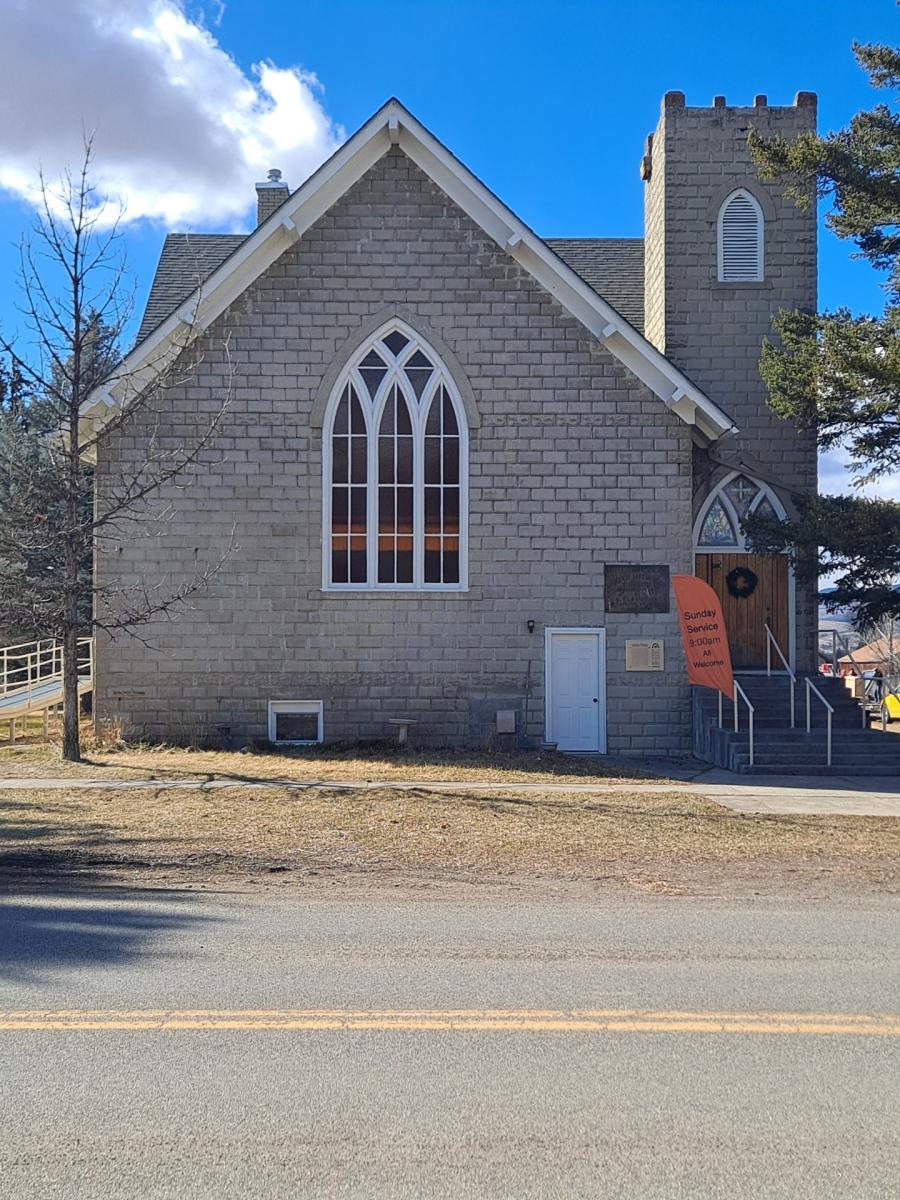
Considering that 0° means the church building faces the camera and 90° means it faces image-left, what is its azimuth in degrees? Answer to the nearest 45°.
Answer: approximately 0°

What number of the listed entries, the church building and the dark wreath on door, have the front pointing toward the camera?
2

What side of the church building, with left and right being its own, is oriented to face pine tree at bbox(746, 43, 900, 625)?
left

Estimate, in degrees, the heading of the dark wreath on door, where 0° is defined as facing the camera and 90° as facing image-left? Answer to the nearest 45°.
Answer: approximately 0°
